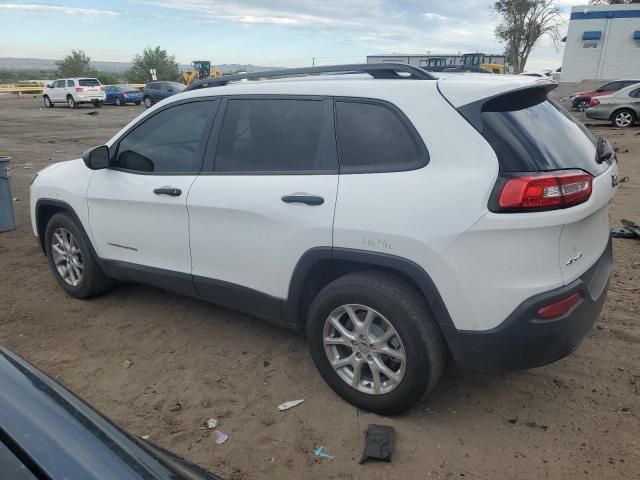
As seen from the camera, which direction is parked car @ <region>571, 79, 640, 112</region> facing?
to the viewer's left

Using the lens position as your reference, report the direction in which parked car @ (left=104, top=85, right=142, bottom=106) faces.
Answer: facing away from the viewer and to the left of the viewer

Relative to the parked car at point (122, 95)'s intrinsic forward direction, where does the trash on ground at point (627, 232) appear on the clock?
The trash on ground is roughly at 7 o'clock from the parked car.

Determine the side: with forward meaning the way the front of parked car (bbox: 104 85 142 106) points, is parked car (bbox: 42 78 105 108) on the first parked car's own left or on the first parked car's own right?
on the first parked car's own left

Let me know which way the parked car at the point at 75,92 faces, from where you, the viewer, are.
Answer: facing away from the viewer and to the left of the viewer

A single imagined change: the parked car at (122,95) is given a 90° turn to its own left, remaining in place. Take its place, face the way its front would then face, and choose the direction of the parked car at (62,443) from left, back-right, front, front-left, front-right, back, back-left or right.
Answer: front-left

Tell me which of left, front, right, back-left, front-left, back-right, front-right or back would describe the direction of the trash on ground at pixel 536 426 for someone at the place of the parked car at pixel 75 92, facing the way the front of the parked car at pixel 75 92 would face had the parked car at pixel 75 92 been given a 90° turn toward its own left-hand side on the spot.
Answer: front-left

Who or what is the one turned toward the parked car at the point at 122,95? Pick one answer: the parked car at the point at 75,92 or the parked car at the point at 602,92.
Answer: the parked car at the point at 602,92

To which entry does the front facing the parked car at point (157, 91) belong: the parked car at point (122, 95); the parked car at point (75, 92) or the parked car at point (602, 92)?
the parked car at point (602, 92)

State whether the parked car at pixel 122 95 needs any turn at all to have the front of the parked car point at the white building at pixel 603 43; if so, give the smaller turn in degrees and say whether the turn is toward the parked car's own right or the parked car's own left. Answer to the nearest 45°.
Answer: approximately 135° to the parked car's own right

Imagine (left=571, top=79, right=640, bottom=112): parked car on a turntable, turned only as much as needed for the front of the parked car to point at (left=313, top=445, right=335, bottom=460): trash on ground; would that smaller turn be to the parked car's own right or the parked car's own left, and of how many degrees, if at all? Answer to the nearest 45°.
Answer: approximately 90° to the parked car's own left

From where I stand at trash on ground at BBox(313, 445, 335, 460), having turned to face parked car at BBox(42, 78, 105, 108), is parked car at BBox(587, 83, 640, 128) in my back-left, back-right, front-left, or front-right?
front-right

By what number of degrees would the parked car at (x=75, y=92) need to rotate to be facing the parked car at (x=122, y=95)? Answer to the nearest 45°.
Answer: approximately 135° to its right

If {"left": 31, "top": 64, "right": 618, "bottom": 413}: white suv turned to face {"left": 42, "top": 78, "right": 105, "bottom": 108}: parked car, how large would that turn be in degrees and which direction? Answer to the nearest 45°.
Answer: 0° — it already faces it
